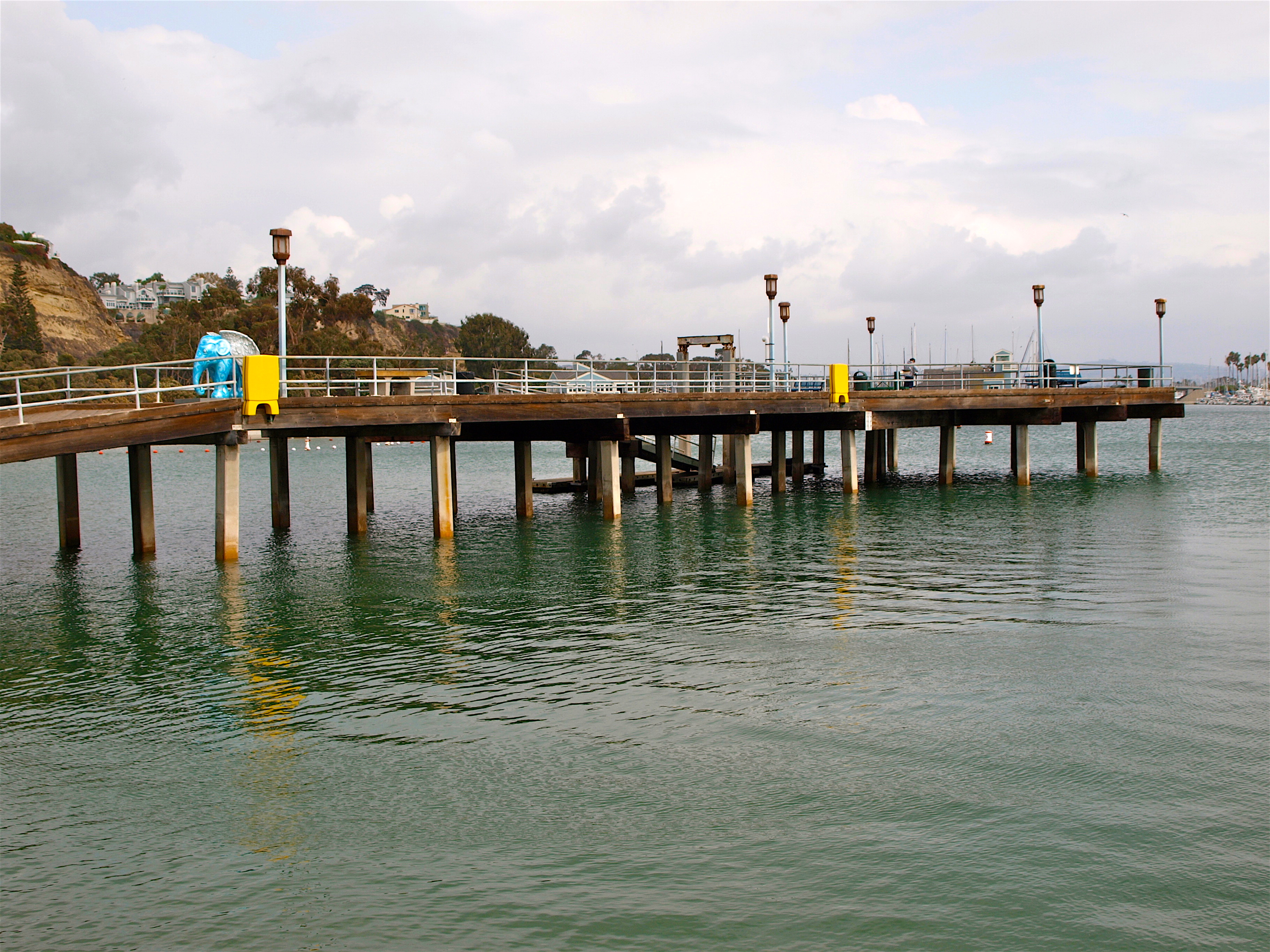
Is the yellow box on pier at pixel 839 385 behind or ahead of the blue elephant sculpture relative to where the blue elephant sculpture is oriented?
behind

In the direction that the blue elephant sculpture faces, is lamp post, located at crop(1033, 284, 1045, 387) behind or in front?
behind

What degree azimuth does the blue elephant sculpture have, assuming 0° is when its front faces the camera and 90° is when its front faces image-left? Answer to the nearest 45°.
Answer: approximately 45°
